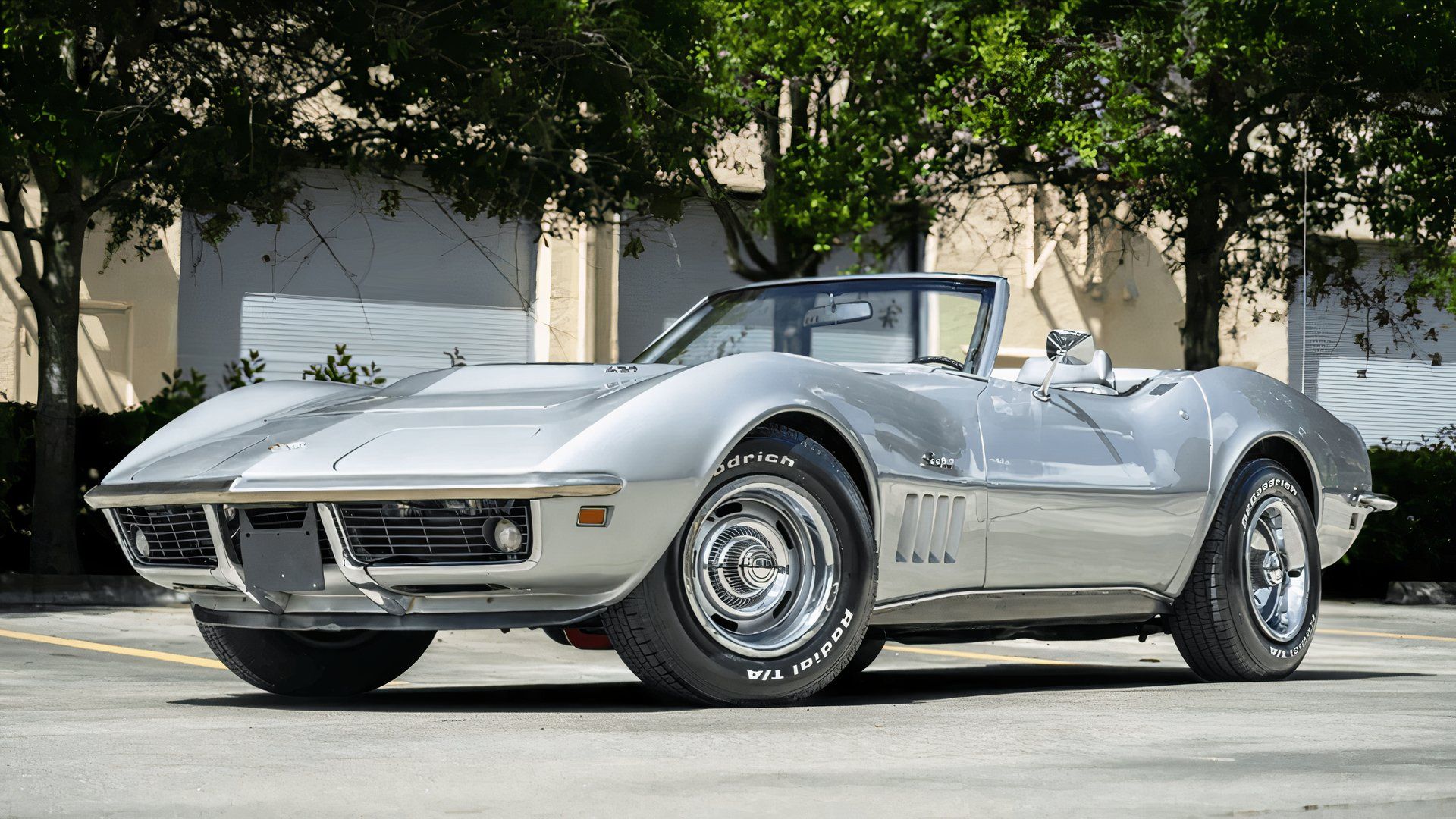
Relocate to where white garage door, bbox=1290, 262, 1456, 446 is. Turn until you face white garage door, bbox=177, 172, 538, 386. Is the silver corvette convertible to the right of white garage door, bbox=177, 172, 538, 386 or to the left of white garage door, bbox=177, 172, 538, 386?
left

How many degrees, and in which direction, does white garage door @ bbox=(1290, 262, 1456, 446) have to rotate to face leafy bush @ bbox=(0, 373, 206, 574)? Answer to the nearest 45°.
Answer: approximately 45° to its right

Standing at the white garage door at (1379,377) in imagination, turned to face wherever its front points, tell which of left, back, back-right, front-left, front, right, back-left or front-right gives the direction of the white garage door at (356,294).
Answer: front-right

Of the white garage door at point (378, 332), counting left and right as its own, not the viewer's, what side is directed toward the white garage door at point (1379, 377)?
left

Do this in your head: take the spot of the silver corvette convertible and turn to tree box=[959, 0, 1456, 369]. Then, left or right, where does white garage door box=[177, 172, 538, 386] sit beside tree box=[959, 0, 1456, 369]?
left

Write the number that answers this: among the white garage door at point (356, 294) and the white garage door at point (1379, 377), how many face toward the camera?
2

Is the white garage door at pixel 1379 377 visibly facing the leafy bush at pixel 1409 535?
yes

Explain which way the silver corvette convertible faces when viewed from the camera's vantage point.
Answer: facing the viewer and to the left of the viewer

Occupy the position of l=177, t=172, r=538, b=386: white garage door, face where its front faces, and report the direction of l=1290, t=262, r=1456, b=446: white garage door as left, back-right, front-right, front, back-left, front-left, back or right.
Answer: left

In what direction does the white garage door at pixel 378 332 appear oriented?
toward the camera

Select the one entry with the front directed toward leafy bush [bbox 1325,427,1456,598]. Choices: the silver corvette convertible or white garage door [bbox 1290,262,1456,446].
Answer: the white garage door

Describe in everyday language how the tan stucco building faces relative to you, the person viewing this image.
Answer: facing the viewer

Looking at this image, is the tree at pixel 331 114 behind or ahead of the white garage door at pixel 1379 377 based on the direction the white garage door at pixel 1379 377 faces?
ahead

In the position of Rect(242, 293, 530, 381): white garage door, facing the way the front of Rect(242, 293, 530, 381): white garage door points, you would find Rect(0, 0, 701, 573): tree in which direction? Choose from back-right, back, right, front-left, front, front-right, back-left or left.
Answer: front

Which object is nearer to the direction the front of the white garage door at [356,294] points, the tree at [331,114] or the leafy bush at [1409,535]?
the tree

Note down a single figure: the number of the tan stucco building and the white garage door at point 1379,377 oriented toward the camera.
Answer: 2

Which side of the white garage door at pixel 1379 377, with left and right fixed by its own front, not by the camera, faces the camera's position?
front

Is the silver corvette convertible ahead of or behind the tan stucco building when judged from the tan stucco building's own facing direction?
ahead
